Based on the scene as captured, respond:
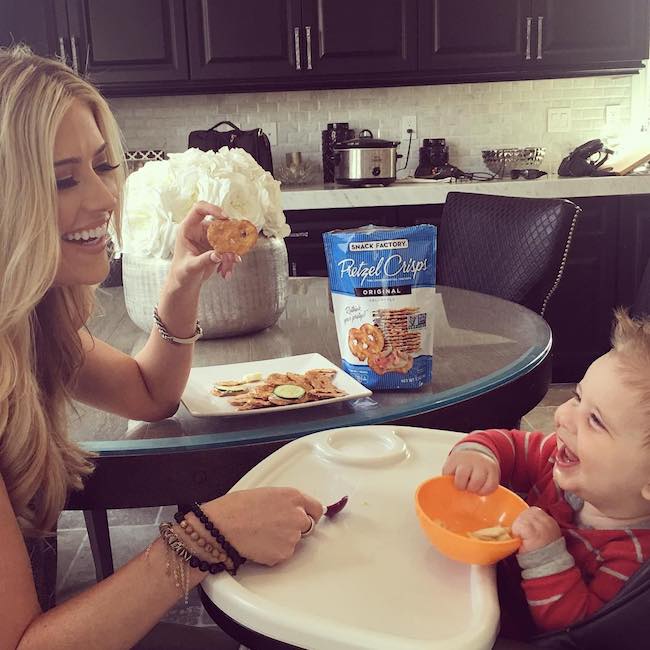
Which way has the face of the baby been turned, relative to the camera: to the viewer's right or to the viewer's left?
to the viewer's left

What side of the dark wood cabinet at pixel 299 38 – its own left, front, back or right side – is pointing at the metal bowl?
left

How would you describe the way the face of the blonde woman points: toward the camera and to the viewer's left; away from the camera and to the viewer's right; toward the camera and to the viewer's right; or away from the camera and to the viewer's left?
toward the camera and to the viewer's right

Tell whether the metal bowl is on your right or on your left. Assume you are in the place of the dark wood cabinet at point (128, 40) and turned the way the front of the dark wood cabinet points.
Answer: on your left

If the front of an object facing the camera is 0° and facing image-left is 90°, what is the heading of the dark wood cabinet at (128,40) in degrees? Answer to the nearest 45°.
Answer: approximately 0°

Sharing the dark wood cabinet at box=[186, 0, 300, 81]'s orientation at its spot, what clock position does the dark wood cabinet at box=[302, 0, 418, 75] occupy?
the dark wood cabinet at box=[302, 0, 418, 75] is roughly at 9 o'clock from the dark wood cabinet at box=[186, 0, 300, 81].

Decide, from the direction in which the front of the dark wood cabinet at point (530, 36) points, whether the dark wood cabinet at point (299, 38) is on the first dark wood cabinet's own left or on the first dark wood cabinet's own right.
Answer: on the first dark wood cabinet's own right

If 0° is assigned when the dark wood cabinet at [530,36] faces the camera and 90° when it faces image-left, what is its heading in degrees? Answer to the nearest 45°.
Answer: approximately 0°

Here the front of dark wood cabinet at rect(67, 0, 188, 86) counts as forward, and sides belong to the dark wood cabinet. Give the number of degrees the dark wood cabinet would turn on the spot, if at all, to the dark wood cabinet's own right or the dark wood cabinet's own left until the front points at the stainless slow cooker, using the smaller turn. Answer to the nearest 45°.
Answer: approximately 90° to the dark wood cabinet's own left
